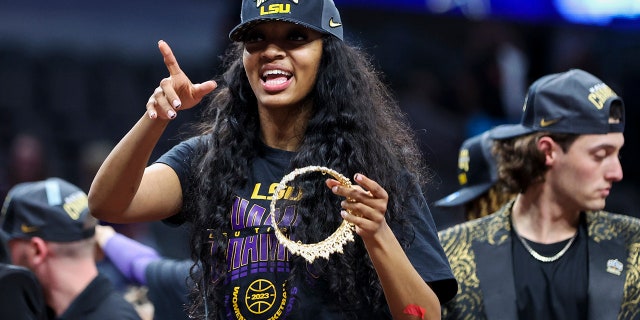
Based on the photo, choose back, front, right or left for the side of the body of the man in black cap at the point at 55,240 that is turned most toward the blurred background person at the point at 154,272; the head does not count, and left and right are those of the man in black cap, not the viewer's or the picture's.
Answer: right

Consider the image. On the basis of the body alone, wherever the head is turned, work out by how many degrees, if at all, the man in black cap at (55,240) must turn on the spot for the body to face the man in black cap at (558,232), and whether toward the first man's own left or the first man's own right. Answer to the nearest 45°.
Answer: approximately 180°
